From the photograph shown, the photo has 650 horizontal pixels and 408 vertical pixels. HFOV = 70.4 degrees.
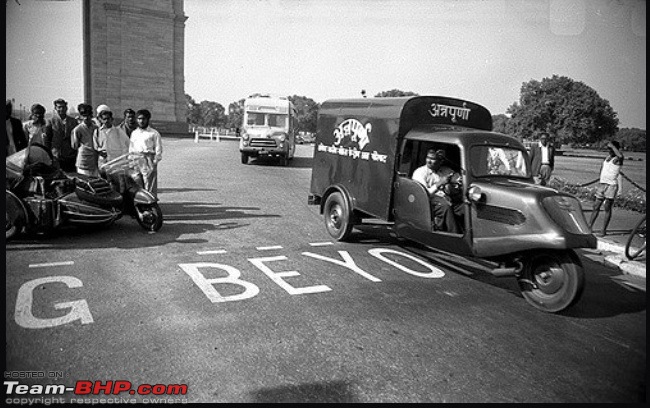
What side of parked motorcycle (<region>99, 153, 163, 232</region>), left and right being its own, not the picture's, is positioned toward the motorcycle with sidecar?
right

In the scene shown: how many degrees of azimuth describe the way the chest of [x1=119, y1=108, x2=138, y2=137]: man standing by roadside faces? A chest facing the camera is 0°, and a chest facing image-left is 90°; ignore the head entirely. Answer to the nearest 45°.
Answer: approximately 315°

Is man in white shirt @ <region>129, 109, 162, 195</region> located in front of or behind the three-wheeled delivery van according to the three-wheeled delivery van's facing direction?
behind

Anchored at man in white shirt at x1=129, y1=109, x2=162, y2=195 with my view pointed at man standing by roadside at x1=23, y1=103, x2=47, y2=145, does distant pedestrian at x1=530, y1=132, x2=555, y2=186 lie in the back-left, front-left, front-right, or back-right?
back-right

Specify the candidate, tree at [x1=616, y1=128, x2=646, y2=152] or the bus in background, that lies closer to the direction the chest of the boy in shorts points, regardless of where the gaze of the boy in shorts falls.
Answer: the bus in background

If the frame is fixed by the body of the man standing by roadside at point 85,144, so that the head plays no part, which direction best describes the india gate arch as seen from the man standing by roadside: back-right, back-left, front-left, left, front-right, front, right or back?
back-left

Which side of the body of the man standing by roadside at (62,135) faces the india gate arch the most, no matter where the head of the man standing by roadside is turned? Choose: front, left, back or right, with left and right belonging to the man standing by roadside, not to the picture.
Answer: back

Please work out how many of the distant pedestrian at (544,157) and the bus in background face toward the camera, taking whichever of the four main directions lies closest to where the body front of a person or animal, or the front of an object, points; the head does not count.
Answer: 2

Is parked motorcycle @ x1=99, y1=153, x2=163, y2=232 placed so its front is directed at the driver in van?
yes

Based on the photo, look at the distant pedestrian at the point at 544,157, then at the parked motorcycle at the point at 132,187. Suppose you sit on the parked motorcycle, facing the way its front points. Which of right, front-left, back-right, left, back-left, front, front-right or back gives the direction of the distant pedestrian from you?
front-left

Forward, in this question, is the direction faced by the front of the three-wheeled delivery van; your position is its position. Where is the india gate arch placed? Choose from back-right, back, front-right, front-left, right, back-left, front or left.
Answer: back
